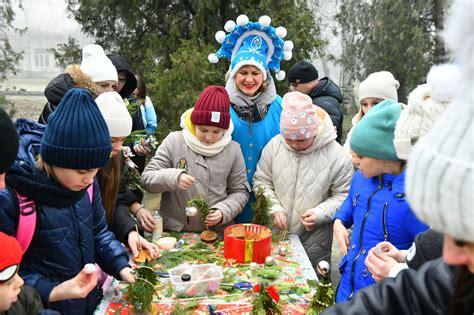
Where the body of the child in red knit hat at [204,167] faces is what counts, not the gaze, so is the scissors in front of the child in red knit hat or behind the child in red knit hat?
in front

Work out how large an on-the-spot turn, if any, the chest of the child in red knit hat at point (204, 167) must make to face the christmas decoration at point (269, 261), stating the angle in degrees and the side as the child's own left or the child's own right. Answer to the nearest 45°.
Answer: approximately 45° to the child's own left

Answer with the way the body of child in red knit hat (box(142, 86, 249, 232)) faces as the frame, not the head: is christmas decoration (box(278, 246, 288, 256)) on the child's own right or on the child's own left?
on the child's own left

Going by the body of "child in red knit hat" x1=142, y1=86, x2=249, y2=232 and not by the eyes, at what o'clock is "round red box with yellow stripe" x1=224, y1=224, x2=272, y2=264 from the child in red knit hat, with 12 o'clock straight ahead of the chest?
The round red box with yellow stripe is roughly at 11 o'clock from the child in red knit hat.

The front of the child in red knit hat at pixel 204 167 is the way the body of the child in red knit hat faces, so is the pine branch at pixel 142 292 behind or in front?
in front

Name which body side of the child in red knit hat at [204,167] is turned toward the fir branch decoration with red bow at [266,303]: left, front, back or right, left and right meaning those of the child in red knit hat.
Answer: front

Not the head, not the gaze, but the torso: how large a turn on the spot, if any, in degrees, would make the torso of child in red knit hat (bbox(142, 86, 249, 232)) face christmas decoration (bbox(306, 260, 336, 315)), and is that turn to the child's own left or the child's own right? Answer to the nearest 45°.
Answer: approximately 45° to the child's own left

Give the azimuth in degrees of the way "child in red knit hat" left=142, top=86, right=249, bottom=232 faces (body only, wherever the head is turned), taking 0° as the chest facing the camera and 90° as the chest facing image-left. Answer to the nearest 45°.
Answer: approximately 0°
